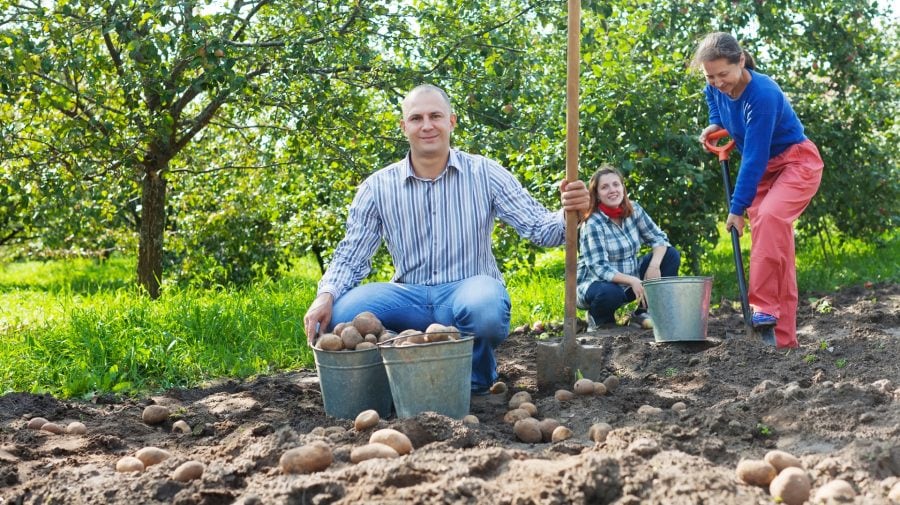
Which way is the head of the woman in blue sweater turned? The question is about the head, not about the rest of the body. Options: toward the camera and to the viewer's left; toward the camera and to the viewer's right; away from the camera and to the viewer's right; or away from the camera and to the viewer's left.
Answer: toward the camera and to the viewer's left

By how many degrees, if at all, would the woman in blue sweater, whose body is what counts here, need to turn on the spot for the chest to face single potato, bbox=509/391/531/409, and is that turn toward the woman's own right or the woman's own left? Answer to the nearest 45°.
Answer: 0° — they already face it

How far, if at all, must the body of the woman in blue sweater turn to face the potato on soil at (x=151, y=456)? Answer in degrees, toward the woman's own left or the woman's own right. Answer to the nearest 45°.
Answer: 0° — they already face it

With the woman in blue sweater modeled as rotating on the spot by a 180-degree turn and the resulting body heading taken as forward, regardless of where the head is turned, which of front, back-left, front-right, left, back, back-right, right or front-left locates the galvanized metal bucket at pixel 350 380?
back

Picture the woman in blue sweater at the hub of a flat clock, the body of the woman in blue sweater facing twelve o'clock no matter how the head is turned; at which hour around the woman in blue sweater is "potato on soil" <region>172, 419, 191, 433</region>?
The potato on soil is roughly at 12 o'clock from the woman in blue sweater.

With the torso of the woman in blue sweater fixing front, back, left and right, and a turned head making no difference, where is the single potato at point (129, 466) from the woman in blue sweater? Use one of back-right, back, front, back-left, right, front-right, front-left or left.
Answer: front

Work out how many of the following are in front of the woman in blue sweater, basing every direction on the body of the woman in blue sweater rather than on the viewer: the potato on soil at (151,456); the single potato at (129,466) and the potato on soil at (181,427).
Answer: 3

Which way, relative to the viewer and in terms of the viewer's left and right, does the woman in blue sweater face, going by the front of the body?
facing the viewer and to the left of the viewer

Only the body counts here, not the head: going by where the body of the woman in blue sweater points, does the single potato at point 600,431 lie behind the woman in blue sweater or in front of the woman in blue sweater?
in front

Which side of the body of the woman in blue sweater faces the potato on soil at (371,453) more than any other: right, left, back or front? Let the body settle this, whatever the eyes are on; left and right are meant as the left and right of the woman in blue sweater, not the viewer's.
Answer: front

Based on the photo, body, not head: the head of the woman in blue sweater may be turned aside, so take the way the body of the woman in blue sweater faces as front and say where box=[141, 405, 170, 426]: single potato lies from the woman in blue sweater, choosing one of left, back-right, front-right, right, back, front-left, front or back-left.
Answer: front

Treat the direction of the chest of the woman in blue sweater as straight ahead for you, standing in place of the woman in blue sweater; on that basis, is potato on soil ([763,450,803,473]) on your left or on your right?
on your left

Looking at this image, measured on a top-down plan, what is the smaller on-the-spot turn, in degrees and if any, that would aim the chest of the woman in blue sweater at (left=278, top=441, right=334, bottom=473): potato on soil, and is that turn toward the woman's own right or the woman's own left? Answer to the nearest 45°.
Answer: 0° — they already face it
